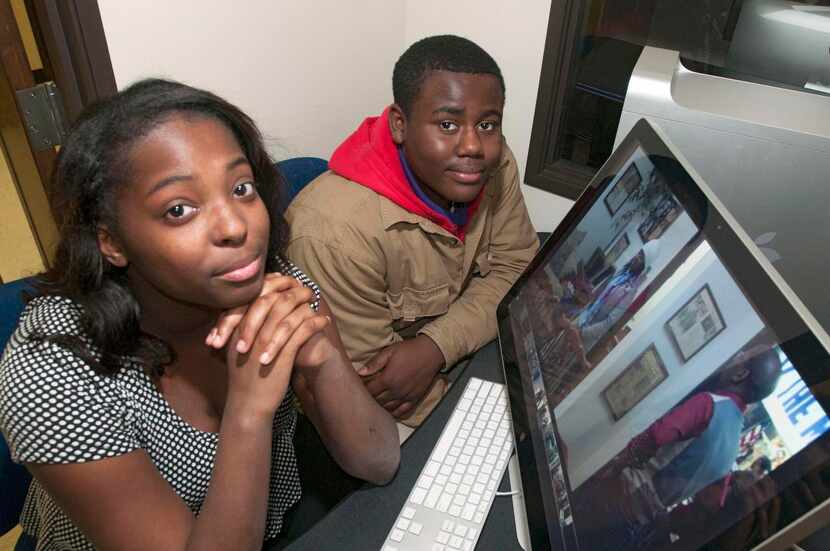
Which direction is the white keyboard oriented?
to the viewer's left

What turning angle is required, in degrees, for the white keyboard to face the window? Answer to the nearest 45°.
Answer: approximately 90° to its right

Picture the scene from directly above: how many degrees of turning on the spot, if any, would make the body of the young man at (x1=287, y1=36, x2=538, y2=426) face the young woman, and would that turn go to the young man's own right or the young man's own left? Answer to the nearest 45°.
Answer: approximately 90° to the young man's own right

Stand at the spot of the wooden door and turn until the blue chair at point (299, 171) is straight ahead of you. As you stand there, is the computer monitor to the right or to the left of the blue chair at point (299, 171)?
right

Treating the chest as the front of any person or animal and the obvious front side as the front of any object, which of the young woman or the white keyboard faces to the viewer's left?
the white keyboard

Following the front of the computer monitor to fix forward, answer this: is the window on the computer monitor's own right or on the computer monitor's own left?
on the computer monitor's own right

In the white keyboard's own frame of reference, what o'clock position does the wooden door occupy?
The wooden door is roughly at 1 o'clock from the white keyboard.

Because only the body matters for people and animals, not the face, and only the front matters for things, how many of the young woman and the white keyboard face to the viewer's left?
1

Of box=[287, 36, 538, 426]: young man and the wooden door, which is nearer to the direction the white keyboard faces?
the wooden door

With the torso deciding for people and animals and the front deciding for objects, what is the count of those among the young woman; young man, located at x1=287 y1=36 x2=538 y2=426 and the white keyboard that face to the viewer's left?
1

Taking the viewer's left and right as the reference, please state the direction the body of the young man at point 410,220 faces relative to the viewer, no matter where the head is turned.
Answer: facing the viewer and to the right of the viewer

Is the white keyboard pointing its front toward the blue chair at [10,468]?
yes
